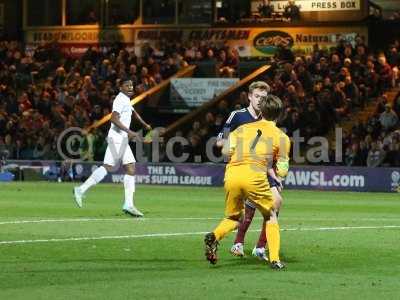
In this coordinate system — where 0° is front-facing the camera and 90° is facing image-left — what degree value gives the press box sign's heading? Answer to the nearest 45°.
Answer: approximately 0°

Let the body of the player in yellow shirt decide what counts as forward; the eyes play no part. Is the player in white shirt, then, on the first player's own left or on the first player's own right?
on the first player's own left

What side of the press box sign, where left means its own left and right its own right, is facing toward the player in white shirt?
front

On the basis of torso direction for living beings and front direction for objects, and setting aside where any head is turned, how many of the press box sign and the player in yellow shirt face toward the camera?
1

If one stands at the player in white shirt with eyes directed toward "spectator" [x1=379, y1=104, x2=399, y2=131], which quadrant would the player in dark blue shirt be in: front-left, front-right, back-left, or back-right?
back-right

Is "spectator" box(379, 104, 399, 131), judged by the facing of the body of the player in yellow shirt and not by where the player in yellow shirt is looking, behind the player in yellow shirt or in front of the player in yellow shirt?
in front

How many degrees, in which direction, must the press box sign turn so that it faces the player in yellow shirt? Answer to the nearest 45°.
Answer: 0° — it already faces them

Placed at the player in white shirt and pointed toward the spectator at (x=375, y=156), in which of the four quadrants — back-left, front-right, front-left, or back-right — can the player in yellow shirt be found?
back-right

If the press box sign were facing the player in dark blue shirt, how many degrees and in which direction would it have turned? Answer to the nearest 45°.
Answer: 0° — it already faces them

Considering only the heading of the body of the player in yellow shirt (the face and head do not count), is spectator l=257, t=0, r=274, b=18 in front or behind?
in front

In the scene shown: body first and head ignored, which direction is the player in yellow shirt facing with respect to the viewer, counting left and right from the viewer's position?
facing away from the viewer and to the right of the viewer

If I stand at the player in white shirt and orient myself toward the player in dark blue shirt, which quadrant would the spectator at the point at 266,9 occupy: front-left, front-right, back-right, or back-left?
back-left
